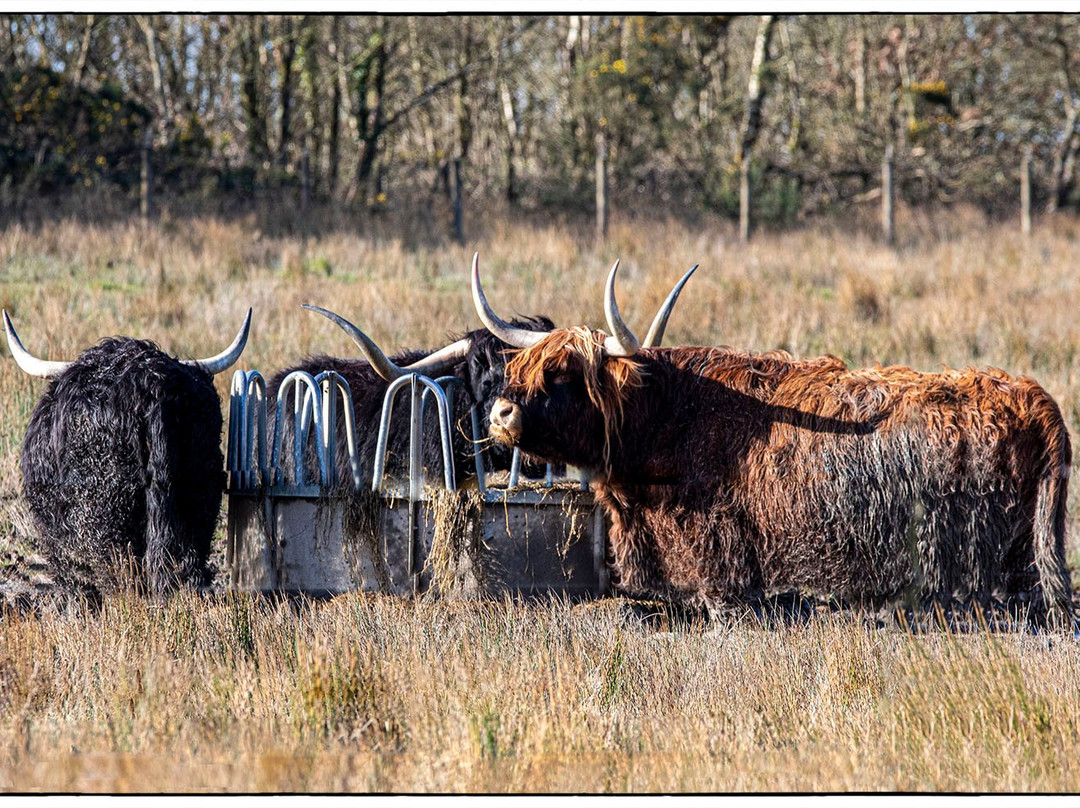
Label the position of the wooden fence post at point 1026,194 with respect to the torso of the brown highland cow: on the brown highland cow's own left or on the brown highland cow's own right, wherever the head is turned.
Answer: on the brown highland cow's own right

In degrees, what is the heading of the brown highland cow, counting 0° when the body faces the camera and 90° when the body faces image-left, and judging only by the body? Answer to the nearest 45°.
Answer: approximately 90°

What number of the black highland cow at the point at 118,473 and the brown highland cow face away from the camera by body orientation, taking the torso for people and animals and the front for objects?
1

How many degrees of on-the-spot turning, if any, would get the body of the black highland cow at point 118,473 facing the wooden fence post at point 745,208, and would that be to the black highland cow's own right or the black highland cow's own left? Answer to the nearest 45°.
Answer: approximately 45° to the black highland cow's own right

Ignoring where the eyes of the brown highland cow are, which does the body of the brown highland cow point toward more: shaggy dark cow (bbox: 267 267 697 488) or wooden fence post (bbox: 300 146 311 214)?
the shaggy dark cow

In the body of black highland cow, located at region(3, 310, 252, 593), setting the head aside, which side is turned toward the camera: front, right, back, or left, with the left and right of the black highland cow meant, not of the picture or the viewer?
back

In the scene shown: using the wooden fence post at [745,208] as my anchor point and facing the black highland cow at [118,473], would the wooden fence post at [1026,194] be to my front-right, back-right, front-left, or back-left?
back-left

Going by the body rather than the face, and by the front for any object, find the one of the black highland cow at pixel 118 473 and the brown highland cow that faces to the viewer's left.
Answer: the brown highland cow

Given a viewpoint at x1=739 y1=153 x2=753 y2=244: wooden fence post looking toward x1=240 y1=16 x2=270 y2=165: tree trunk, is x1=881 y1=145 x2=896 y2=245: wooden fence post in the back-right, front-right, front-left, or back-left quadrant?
back-right

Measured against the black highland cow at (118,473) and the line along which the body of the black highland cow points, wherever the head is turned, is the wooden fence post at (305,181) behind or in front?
in front

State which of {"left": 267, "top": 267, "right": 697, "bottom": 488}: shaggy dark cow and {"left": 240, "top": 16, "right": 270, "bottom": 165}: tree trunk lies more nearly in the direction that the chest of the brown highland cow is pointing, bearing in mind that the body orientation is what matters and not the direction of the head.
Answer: the shaggy dark cow

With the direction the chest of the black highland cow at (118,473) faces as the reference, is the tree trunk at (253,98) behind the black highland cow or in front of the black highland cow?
in front
